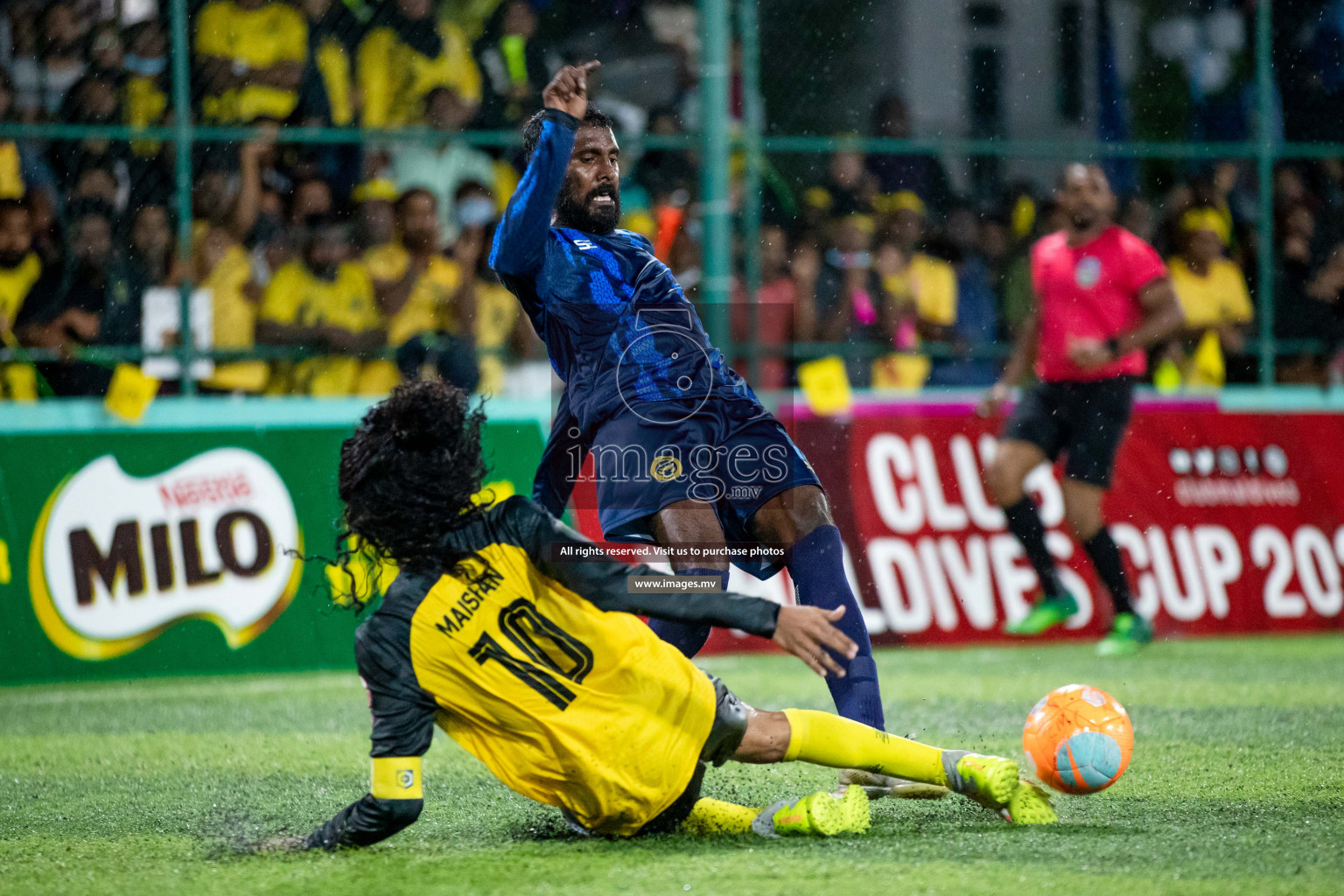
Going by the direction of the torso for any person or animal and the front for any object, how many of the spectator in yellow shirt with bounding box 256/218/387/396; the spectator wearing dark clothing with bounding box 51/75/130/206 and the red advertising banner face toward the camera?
3

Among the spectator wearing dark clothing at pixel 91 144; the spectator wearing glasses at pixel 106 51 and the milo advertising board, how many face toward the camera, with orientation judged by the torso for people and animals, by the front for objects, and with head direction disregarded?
3

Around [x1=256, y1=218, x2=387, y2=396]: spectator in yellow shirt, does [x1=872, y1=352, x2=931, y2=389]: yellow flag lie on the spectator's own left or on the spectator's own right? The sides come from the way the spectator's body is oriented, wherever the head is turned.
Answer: on the spectator's own left

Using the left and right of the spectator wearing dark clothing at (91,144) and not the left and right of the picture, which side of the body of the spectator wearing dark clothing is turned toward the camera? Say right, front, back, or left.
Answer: front

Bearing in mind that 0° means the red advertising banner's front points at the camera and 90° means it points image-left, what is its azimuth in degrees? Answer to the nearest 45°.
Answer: approximately 0°

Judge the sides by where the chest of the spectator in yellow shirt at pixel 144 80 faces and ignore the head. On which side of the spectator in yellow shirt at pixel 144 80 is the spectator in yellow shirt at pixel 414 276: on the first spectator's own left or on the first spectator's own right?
on the first spectator's own left

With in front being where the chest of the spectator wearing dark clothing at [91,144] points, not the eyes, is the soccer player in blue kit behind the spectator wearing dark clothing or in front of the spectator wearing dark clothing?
in front

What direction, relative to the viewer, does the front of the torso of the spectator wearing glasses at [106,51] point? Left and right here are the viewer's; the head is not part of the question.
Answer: facing the viewer

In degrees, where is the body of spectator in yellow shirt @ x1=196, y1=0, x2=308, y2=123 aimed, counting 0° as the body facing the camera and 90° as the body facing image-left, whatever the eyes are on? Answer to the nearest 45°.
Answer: approximately 0°

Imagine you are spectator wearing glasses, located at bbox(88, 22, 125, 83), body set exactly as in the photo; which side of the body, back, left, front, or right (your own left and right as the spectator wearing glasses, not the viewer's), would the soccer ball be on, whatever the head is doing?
front

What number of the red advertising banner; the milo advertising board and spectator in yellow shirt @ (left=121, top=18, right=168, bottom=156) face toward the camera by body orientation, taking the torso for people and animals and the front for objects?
3

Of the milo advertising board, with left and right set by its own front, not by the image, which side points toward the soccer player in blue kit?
front
